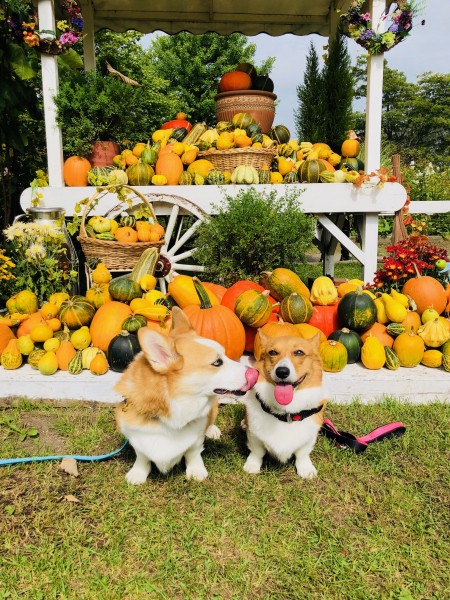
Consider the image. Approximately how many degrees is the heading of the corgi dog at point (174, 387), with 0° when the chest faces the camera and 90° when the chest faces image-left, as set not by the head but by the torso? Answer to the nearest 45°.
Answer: approximately 0°

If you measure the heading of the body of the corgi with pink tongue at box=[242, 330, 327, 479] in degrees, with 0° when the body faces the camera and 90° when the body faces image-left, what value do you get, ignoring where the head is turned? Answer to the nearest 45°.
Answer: approximately 0°

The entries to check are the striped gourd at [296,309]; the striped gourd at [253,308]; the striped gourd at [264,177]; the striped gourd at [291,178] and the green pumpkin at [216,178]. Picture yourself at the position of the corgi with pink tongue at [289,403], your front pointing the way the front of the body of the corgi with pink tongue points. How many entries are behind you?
5

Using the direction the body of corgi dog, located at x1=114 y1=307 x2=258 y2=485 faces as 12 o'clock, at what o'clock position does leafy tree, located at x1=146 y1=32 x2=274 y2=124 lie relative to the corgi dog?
The leafy tree is roughly at 6 o'clock from the corgi dog.

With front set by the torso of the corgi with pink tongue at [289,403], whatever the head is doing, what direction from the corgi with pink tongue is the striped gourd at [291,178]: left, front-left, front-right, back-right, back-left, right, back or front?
back

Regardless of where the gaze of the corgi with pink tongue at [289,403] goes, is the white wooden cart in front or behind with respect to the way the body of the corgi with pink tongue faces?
behind

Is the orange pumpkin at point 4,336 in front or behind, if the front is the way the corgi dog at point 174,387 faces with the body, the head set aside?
behind

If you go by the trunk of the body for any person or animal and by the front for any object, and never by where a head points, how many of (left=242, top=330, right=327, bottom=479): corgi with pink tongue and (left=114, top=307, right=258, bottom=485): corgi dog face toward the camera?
2

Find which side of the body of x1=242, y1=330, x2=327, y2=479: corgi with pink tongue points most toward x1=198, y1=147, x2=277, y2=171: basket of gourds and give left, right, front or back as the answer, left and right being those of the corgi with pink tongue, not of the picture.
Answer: back
